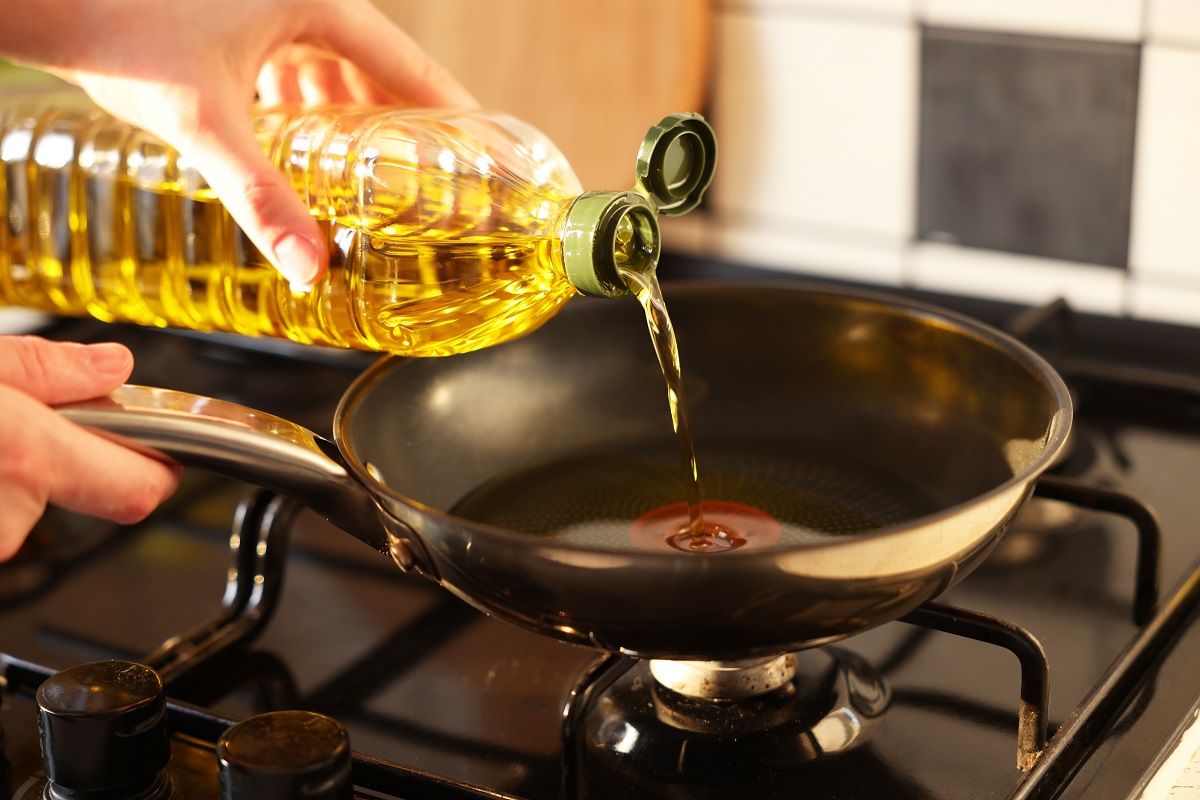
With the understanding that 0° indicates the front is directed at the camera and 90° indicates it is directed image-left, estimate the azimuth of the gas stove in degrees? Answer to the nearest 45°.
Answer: approximately 45°
